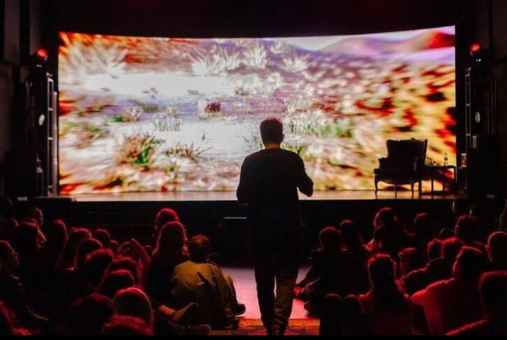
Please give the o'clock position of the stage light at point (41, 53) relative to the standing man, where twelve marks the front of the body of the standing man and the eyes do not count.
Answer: The stage light is roughly at 11 o'clock from the standing man.

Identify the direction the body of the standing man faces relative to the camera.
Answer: away from the camera

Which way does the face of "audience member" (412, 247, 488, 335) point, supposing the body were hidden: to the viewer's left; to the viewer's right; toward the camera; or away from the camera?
away from the camera

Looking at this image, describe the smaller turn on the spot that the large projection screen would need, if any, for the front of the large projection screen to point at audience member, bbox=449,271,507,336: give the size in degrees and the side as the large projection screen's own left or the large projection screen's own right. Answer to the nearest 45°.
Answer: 0° — it already faces them

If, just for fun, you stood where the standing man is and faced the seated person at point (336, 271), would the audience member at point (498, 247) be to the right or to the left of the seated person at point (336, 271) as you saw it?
right

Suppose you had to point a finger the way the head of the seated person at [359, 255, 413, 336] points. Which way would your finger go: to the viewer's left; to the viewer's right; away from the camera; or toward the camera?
away from the camera

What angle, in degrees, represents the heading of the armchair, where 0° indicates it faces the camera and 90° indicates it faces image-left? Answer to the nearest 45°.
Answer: approximately 45°

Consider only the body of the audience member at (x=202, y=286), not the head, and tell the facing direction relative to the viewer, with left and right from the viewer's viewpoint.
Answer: facing away from the viewer

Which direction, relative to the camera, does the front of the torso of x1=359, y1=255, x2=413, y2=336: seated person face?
away from the camera

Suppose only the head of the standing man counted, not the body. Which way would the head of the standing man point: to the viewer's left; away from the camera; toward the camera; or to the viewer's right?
away from the camera

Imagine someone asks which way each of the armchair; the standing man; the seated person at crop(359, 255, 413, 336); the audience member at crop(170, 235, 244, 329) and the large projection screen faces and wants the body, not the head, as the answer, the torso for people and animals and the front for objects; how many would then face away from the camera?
3

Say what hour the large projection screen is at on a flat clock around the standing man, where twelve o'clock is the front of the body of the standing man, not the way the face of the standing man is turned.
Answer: The large projection screen is roughly at 12 o'clock from the standing man.

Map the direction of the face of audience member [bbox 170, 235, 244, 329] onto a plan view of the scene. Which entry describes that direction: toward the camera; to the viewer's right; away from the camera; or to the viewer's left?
away from the camera

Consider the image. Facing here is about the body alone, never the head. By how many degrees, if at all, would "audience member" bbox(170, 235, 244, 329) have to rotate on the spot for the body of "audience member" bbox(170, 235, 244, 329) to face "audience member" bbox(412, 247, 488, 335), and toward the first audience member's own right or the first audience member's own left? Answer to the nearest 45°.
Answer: approximately 135° to the first audience member's own right

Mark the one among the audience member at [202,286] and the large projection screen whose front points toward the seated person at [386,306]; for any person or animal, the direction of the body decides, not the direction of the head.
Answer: the large projection screen
